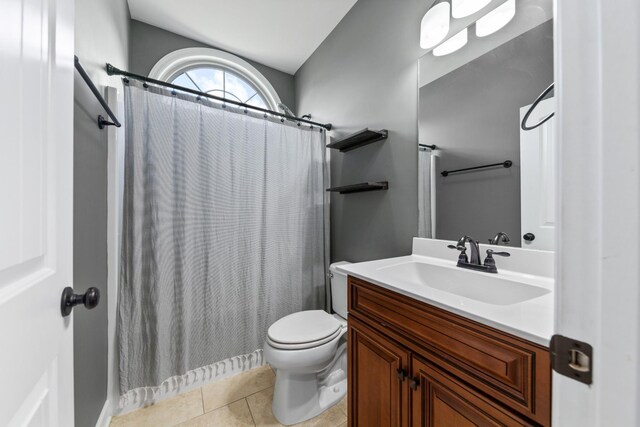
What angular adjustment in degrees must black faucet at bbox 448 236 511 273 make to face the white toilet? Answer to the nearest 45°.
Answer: approximately 45° to its right

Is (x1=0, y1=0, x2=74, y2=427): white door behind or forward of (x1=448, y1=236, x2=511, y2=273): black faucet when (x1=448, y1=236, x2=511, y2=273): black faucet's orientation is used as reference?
forward

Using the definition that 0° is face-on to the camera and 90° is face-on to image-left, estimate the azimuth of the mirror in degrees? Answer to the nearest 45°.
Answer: approximately 45°

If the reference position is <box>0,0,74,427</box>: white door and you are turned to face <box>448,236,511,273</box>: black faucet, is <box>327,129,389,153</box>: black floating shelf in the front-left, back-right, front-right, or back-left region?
front-left

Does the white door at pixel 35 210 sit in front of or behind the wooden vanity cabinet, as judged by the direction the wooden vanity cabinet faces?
in front

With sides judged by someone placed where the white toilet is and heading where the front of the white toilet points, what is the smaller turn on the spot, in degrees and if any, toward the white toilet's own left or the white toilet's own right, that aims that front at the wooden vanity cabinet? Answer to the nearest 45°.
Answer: approximately 90° to the white toilet's own left

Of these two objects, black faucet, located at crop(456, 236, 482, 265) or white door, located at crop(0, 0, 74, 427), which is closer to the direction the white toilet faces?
the white door

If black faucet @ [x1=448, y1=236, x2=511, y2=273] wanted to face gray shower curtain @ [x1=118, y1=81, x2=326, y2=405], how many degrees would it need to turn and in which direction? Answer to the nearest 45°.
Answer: approximately 45° to its right

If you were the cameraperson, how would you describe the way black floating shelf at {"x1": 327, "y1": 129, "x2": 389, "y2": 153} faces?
facing the viewer and to the left of the viewer
